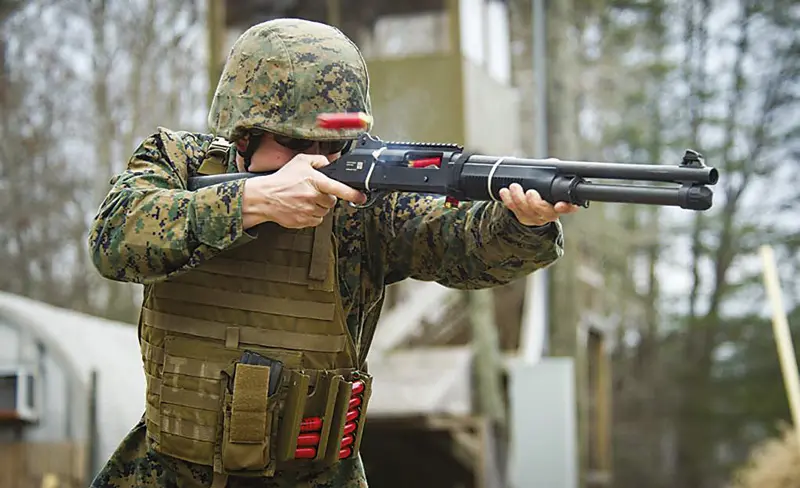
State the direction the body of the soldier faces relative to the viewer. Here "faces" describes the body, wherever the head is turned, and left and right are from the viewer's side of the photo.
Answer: facing the viewer and to the right of the viewer

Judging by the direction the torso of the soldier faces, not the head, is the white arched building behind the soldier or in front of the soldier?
behind
